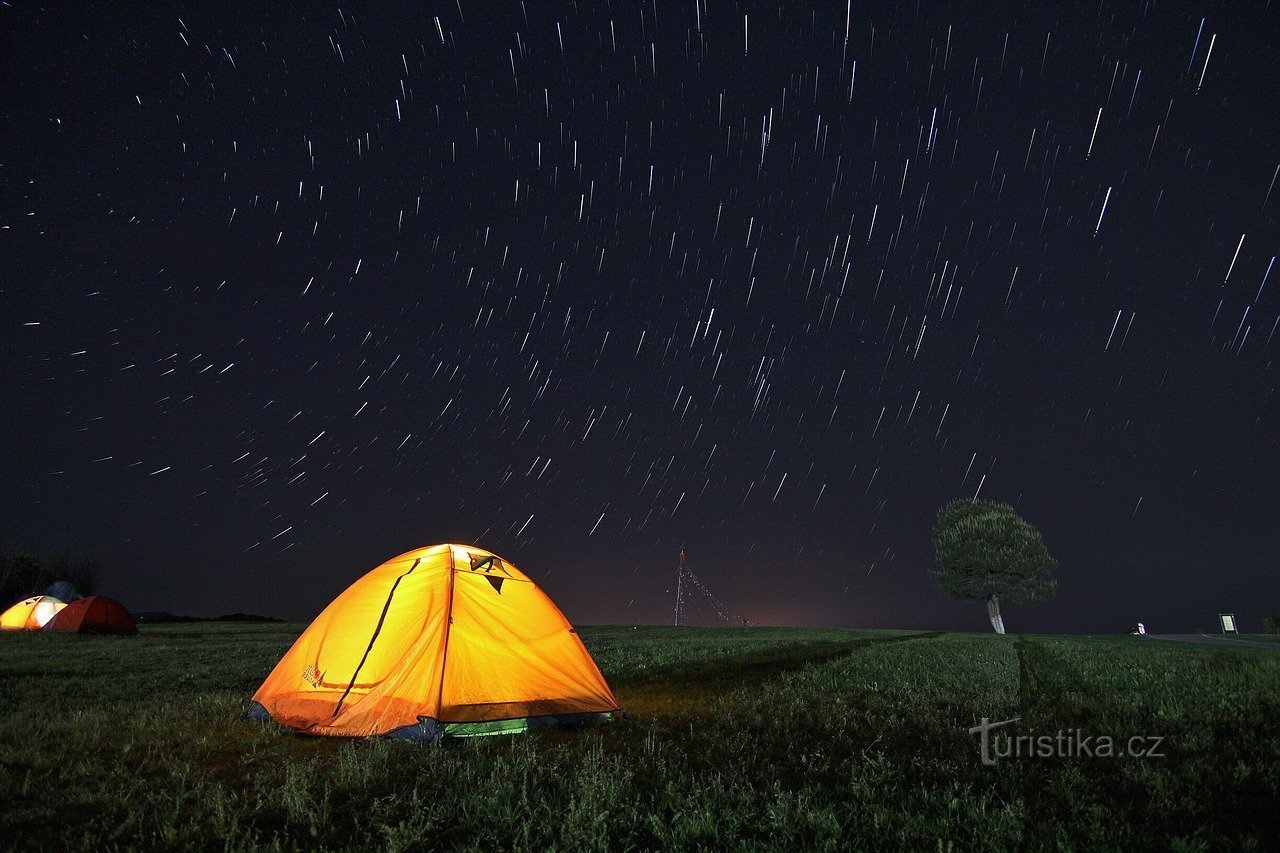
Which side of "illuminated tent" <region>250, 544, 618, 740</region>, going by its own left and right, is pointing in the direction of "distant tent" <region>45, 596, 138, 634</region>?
right

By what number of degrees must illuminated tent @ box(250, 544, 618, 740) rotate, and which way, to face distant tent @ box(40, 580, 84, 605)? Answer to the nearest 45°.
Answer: approximately 90° to its right

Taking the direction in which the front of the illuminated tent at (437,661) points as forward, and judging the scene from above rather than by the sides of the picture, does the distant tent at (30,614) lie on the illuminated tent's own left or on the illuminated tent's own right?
on the illuminated tent's own right

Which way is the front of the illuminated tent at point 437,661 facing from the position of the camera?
facing the viewer and to the left of the viewer

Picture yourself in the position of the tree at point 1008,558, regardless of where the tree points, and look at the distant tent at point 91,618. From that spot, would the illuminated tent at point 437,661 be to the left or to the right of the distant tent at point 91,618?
left

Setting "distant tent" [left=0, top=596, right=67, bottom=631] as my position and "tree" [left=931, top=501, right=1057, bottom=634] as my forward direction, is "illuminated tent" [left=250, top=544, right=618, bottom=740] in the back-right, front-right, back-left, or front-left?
front-right

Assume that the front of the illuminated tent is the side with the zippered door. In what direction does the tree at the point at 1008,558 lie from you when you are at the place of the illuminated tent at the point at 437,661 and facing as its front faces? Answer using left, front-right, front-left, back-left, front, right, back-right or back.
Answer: back
